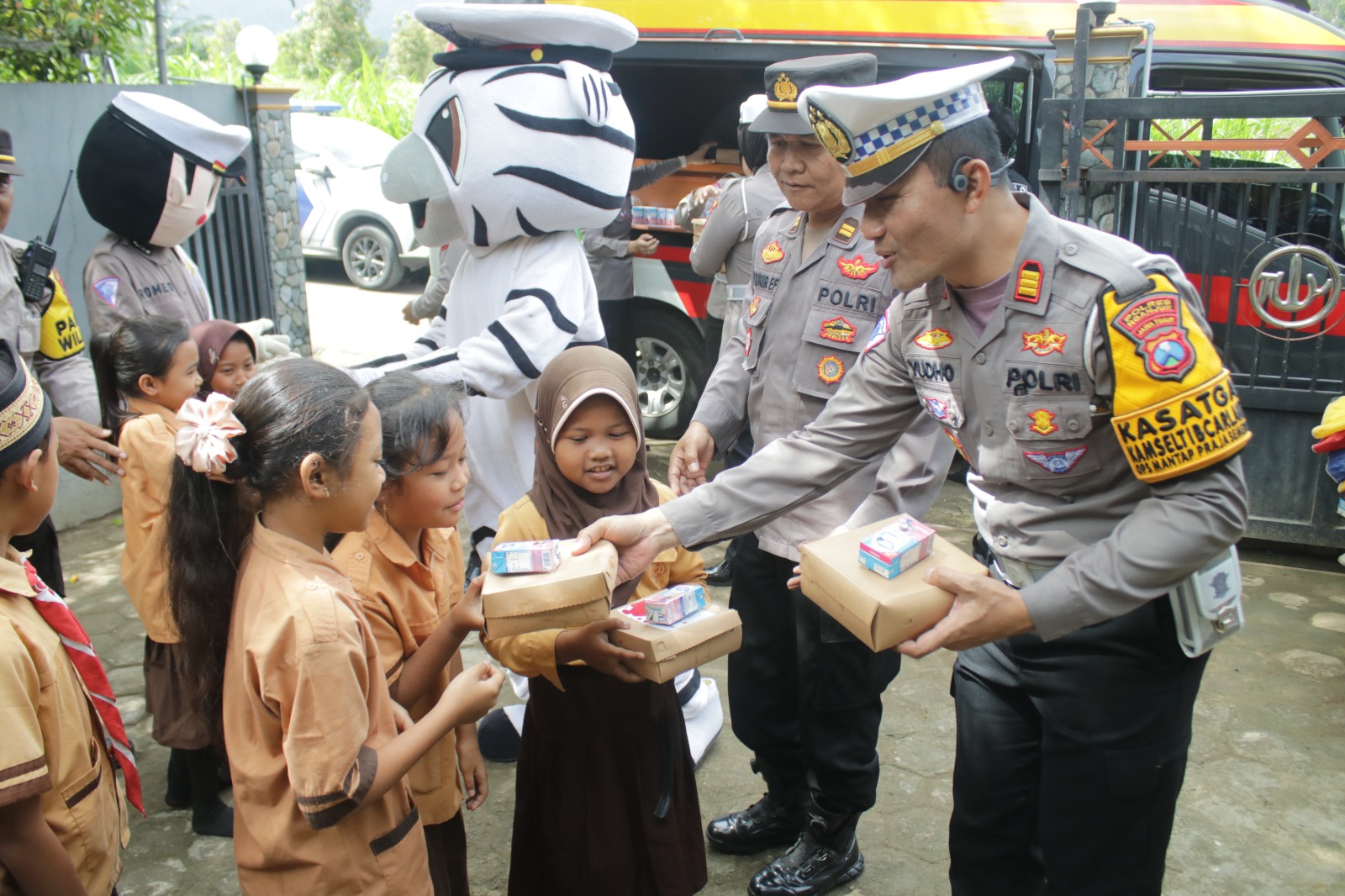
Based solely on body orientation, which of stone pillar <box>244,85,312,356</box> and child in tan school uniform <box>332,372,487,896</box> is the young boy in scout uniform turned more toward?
the child in tan school uniform

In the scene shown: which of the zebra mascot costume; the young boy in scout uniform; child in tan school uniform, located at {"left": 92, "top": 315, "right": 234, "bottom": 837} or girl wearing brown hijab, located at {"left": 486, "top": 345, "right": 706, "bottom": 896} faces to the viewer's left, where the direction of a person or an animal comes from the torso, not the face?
the zebra mascot costume

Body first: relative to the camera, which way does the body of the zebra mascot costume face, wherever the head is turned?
to the viewer's left

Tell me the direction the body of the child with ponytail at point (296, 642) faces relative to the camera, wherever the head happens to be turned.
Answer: to the viewer's right

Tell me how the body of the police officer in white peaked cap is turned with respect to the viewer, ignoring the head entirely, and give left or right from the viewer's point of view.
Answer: facing the viewer and to the left of the viewer

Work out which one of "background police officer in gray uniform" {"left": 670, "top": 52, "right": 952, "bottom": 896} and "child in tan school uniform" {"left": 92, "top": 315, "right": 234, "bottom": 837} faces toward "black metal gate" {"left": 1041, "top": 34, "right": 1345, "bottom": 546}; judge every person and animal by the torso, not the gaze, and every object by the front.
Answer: the child in tan school uniform

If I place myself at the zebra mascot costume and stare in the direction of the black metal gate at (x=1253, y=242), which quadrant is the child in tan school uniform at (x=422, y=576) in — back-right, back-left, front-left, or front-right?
back-right

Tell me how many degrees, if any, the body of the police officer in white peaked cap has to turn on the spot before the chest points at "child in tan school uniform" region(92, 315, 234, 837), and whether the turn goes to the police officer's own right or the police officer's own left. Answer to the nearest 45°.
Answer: approximately 45° to the police officer's own right

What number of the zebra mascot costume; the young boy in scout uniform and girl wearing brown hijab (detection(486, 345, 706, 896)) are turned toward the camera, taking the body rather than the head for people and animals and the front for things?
1

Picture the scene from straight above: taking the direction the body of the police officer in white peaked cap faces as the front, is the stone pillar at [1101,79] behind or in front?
behind
